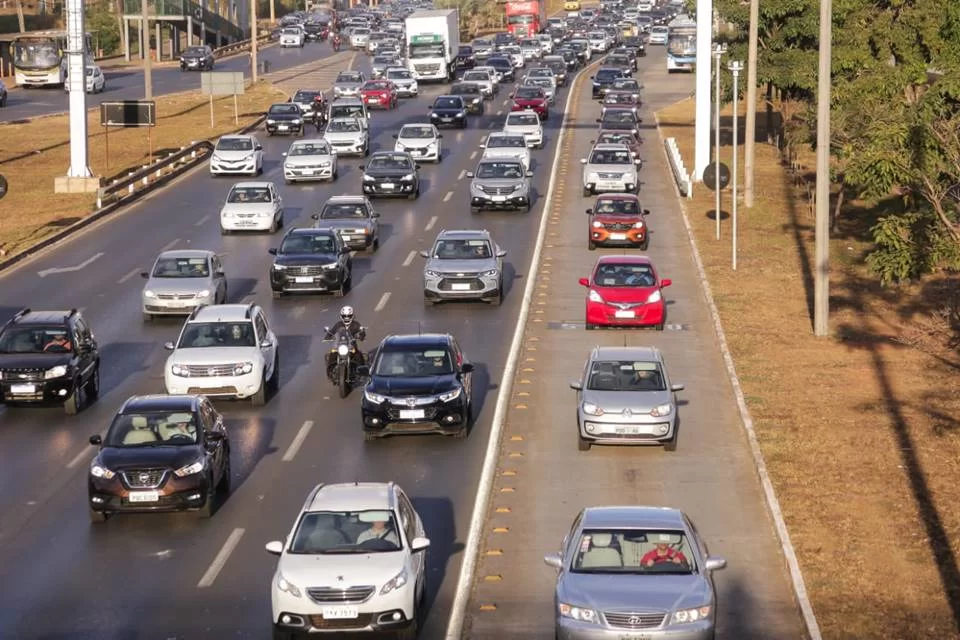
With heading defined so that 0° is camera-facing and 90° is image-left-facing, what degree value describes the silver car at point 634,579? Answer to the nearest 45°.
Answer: approximately 0°

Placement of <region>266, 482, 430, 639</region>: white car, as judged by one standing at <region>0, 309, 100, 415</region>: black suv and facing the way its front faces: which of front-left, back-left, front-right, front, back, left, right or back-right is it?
front-left

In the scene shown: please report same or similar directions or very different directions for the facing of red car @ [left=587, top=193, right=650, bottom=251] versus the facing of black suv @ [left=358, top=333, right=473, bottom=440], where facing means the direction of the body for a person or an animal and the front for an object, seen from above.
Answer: same or similar directions

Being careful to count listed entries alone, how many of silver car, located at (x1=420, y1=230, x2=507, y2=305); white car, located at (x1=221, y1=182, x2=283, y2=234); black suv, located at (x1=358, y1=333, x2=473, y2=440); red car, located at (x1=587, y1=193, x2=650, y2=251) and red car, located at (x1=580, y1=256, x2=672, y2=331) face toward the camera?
5

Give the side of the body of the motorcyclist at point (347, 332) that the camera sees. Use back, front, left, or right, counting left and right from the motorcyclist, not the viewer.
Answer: front

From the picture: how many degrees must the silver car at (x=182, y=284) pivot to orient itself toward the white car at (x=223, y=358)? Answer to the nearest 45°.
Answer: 0° — it already faces it

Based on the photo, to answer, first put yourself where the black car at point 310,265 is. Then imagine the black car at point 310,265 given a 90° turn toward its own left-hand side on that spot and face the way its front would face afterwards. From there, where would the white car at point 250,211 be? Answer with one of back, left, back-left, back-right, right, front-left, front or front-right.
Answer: left

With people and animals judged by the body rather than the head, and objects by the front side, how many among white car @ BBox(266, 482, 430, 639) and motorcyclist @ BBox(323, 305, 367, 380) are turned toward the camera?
2

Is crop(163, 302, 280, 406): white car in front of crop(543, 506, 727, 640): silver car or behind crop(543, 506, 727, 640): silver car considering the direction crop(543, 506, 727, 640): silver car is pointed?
behind

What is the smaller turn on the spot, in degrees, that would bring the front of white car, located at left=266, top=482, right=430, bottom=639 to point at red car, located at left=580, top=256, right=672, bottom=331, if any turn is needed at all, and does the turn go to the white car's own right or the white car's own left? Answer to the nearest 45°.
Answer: approximately 180°

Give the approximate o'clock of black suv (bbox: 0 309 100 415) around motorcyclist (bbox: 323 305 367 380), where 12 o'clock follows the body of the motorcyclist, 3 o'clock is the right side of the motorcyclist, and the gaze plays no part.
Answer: The black suv is roughly at 3 o'clock from the motorcyclist.

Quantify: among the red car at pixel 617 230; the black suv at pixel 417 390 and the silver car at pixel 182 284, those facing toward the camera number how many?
3

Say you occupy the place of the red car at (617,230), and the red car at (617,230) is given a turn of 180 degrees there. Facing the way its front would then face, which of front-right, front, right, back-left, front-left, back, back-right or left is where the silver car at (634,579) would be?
back

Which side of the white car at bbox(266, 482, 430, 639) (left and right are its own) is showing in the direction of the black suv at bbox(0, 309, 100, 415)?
back

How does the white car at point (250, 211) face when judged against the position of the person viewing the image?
facing the viewer

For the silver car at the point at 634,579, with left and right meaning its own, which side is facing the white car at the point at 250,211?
back

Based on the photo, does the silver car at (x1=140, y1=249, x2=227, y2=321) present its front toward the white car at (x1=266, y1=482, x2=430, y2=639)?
yes

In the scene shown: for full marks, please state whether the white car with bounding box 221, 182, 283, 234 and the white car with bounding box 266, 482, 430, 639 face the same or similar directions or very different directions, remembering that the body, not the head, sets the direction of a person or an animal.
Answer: same or similar directions

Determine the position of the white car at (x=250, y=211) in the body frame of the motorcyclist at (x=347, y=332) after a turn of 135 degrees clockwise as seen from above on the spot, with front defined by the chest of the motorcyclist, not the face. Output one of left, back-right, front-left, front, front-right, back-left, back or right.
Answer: front-right

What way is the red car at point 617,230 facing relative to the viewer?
toward the camera
